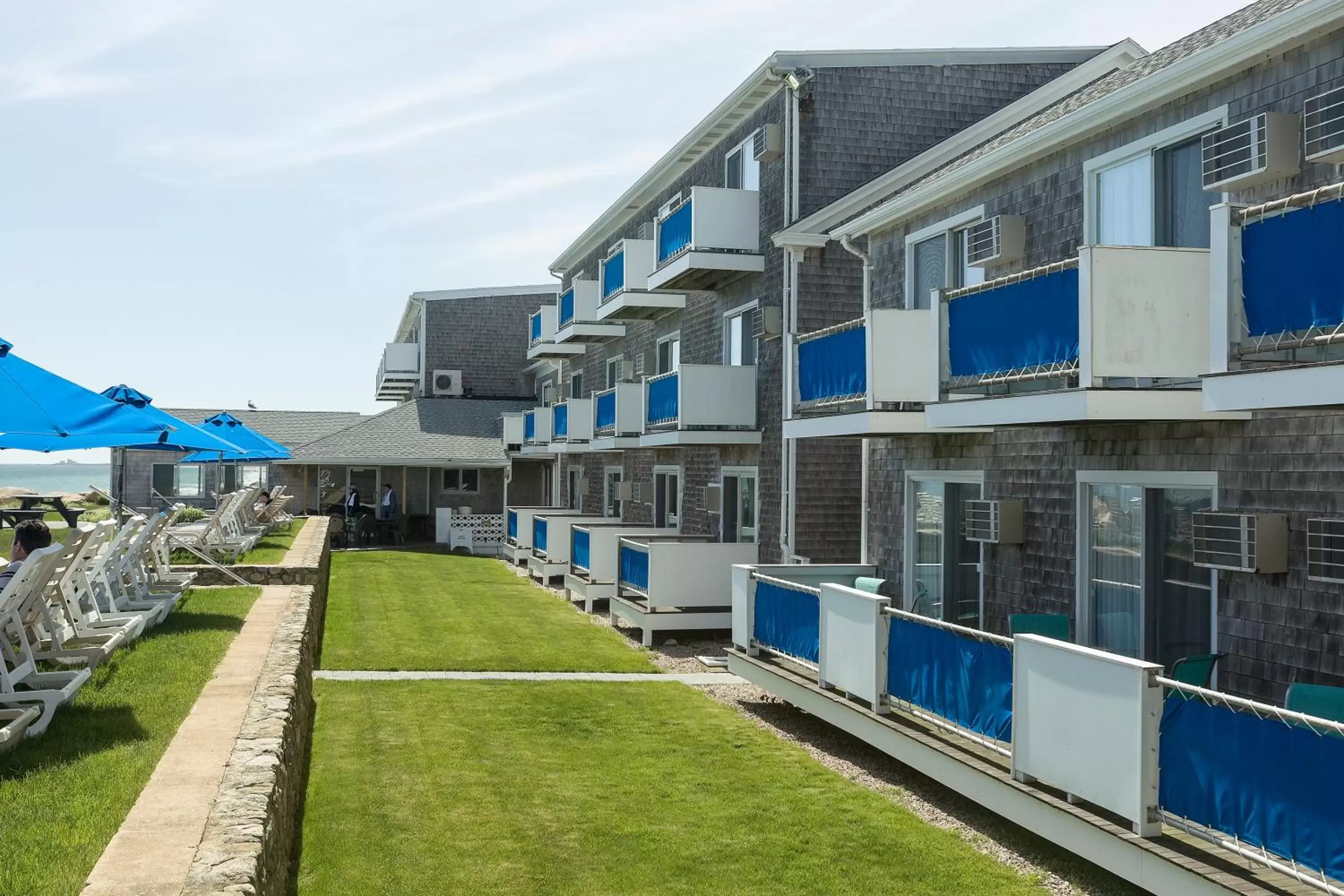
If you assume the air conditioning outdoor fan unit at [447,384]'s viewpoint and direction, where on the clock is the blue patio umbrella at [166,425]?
The blue patio umbrella is roughly at 12 o'clock from the air conditioning outdoor fan unit.

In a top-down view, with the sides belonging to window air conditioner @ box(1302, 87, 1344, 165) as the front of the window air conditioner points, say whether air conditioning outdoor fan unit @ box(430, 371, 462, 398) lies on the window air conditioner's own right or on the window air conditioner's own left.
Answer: on the window air conditioner's own right

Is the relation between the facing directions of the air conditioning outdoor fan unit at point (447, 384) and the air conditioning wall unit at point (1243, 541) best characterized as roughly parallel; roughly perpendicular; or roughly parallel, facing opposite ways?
roughly perpendicular

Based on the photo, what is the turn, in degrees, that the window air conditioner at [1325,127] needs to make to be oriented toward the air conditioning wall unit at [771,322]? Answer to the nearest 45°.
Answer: approximately 90° to its right

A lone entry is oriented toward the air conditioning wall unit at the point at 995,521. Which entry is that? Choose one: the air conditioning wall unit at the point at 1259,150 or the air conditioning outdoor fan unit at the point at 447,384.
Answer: the air conditioning outdoor fan unit at the point at 447,384

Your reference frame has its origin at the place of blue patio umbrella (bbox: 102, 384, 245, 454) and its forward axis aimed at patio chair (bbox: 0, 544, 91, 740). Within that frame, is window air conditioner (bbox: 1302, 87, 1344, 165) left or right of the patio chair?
left

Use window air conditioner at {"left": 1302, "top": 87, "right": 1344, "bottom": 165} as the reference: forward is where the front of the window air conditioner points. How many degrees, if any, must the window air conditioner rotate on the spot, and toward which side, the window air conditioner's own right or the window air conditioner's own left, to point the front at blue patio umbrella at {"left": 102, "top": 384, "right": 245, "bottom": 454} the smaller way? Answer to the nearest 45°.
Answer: approximately 45° to the window air conditioner's own right

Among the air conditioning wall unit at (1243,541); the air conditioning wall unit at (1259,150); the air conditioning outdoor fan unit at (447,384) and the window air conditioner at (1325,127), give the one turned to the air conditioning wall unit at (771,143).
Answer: the air conditioning outdoor fan unit at (447,384)

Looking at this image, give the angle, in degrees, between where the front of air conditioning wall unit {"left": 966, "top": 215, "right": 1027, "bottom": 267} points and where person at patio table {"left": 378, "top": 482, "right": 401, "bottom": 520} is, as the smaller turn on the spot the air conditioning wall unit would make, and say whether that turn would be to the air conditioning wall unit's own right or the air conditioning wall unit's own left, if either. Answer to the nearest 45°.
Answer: approximately 90° to the air conditioning wall unit's own right
